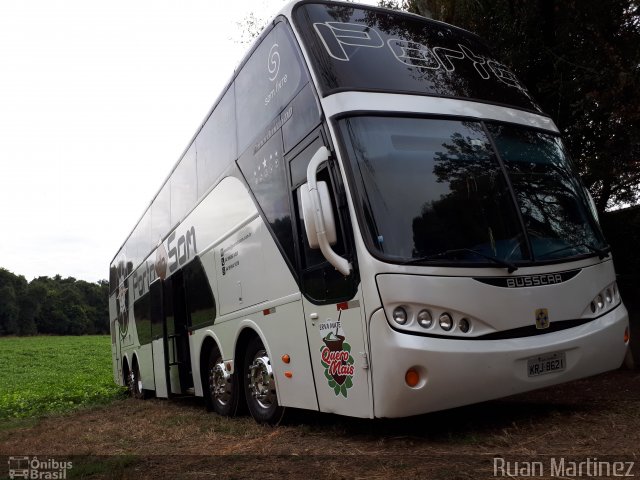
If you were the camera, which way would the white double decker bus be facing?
facing the viewer and to the right of the viewer
